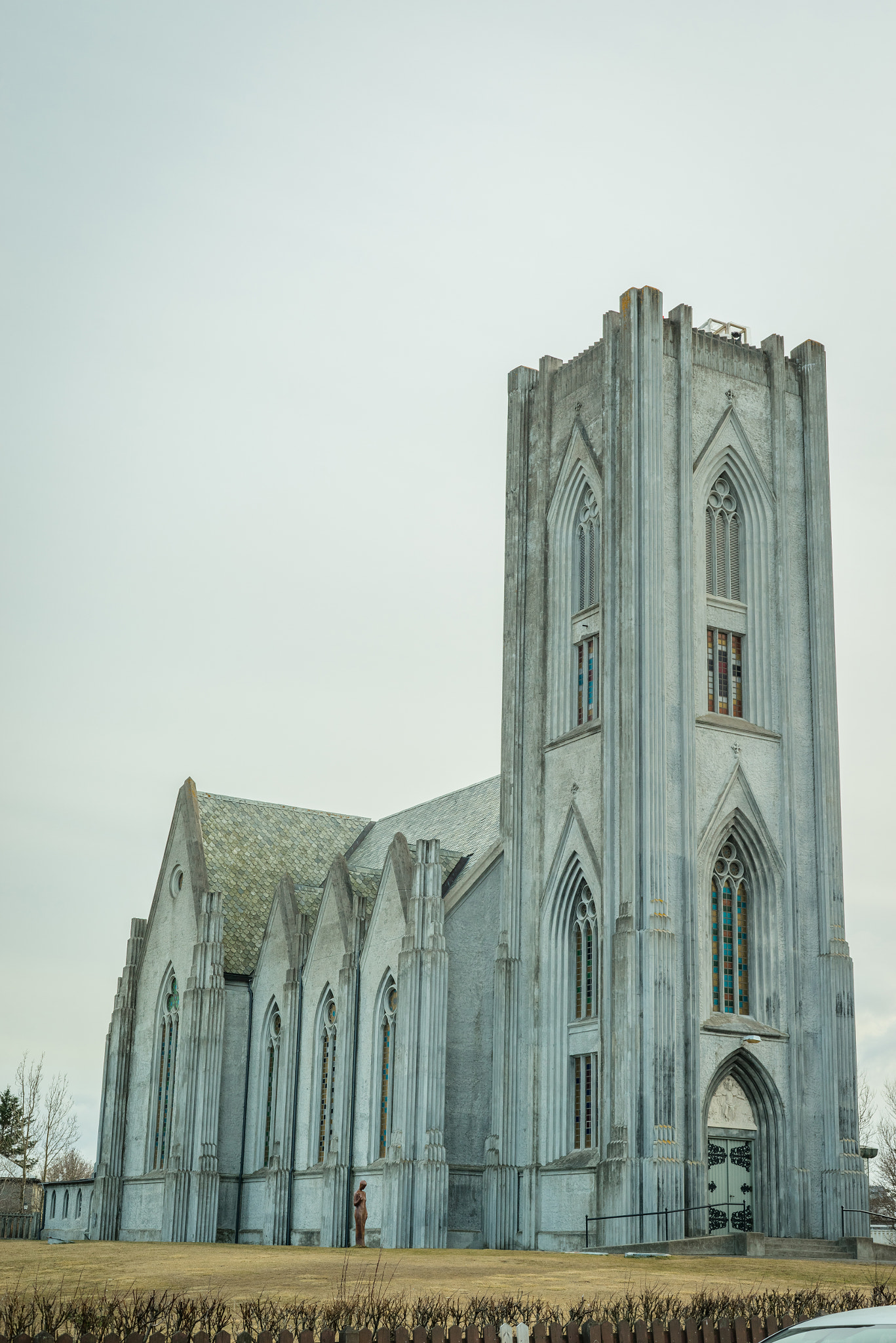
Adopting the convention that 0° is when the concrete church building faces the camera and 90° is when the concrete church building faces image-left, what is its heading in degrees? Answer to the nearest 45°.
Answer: approximately 315°
